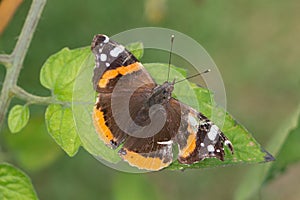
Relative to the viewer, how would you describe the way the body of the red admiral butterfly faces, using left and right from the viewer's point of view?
facing away from the viewer and to the right of the viewer

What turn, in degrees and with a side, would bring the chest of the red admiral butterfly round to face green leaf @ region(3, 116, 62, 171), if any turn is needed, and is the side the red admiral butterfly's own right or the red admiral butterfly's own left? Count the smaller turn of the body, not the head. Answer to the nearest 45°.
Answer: approximately 90° to the red admiral butterfly's own left
